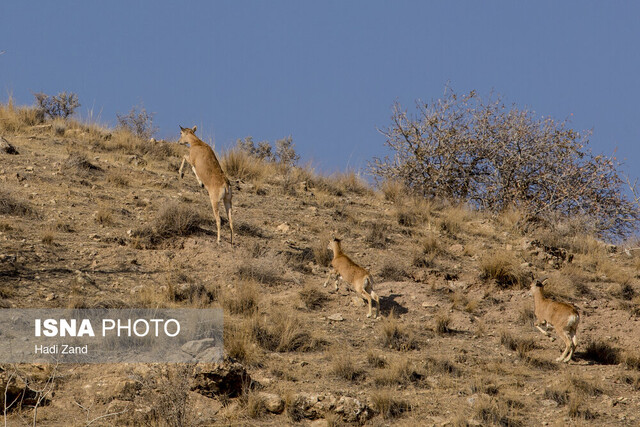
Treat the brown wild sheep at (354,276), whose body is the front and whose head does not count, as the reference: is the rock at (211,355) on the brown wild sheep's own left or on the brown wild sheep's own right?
on the brown wild sheep's own left

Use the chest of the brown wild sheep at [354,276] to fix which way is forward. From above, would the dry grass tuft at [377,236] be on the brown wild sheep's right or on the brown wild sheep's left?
on the brown wild sheep's right

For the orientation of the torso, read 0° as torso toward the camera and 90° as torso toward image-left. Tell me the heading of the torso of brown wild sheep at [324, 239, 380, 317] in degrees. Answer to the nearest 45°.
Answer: approximately 135°

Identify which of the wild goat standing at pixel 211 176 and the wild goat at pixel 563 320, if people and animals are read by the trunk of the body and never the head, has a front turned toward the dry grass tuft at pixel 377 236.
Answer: the wild goat at pixel 563 320

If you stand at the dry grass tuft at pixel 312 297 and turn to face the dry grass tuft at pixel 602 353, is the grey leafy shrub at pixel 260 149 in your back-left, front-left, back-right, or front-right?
back-left

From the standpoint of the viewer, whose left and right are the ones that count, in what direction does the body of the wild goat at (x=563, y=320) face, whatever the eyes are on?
facing away from the viewer and to the left of the viewer

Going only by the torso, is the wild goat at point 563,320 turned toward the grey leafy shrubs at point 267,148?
yes

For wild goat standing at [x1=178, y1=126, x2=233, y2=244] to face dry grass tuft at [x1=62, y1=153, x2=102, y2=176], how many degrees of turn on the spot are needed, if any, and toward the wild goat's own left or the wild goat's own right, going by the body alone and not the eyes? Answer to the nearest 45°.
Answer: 0° — it already faces it

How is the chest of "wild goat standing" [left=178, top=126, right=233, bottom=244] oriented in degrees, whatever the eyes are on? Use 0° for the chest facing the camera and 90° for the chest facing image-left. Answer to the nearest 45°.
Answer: approximately 135°

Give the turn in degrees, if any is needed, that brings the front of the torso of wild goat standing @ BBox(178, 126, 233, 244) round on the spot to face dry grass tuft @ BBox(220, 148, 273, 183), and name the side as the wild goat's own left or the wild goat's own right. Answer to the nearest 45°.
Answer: approximately 45° to the wild goat's own right

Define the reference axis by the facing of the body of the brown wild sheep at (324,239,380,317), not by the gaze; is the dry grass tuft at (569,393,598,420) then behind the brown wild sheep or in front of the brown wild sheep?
behind
